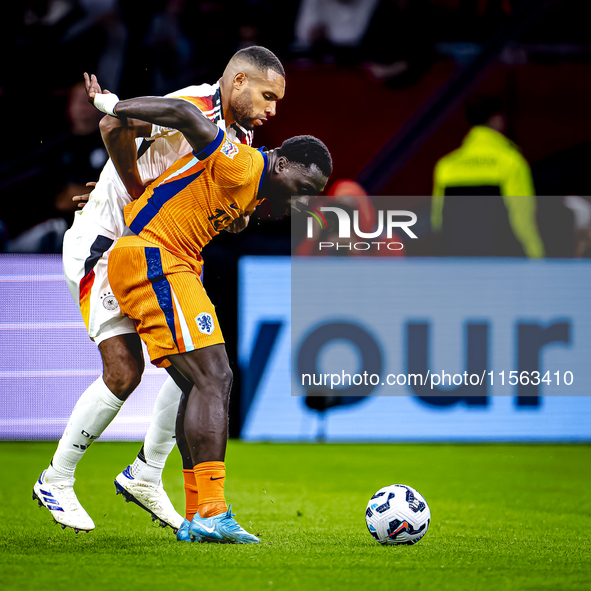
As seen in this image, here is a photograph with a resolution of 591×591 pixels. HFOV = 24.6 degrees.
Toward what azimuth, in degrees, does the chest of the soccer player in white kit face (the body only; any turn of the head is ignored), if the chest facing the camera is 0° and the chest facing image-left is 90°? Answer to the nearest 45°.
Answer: approximately 315°

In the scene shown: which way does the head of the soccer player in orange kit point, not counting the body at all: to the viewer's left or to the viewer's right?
to the viewer's right

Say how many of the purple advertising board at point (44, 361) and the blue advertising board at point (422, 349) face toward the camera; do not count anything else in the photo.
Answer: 2

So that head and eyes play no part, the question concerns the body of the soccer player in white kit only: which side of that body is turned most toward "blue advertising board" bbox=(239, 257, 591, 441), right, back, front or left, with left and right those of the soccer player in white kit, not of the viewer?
left

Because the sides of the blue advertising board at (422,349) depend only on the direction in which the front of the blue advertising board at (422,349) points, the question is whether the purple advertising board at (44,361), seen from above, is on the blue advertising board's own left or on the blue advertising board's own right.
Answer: on the blue advertising board's own right

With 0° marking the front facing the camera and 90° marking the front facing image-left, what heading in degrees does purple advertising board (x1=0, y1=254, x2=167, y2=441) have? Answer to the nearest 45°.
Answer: approximately 0°
